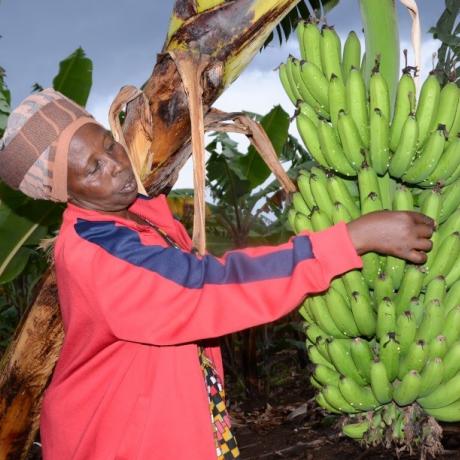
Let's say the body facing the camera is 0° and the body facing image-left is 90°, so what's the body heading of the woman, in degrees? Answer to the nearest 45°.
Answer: approximately 270°

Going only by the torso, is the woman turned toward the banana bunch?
yes
